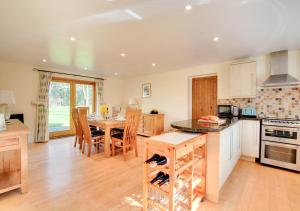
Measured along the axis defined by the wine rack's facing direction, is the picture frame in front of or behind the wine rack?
behind

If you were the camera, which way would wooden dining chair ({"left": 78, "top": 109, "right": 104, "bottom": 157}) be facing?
facing away from the viewer and to the right of the viewer

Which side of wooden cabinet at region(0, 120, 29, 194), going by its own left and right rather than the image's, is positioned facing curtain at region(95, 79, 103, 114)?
left

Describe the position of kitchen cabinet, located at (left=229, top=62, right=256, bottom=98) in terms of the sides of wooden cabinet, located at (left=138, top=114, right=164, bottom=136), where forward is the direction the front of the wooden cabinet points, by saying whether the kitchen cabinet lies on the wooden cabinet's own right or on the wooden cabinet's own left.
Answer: on the wooden cabinet's own left

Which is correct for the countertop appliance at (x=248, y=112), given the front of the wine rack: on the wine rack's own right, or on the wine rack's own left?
on the wine rack's own left

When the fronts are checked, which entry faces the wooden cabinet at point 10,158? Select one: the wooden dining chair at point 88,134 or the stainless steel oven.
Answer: the stainless steel oven

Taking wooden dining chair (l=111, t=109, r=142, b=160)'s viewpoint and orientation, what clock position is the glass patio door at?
The glass patio door is roughly at 12 o'clock from the wooden dining chair.

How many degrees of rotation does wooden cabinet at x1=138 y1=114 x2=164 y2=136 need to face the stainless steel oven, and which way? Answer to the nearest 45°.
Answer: approximately 90° to its left

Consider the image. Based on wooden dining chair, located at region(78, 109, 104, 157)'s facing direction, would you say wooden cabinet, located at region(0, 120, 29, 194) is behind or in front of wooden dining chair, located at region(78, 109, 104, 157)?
behind
